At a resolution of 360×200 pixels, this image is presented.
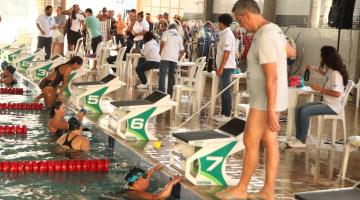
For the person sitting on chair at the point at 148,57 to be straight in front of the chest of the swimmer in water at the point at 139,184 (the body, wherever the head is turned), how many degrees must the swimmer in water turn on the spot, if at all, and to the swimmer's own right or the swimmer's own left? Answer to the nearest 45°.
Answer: approximately 90° to the swimmer's own left

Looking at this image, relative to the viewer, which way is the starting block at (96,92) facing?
to the viewer's left

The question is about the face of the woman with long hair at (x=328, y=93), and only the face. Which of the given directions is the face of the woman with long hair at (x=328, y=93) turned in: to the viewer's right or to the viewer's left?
to the viewer's left

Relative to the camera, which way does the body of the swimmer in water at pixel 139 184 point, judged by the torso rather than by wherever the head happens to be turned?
to the viewer's right

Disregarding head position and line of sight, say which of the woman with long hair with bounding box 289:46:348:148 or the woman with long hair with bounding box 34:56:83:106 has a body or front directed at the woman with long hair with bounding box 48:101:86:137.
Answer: the woman with long hair with bounding box 289:46:348:148

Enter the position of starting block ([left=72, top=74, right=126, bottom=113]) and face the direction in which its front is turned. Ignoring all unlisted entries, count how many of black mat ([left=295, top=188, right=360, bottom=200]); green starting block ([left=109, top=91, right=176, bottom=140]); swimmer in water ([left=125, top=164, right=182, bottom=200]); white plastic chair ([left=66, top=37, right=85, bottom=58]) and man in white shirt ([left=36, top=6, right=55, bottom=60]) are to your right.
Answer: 2

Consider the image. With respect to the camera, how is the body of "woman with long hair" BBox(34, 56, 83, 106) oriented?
to the viewer's right

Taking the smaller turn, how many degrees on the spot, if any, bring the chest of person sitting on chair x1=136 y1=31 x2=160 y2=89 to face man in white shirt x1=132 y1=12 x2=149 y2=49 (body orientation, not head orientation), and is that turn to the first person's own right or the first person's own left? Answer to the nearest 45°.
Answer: approximately 90° to the first person's own right

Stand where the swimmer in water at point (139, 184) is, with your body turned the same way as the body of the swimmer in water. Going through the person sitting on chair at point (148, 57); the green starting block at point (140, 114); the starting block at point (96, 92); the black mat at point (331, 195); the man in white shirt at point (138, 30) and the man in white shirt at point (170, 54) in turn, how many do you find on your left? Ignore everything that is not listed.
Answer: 5

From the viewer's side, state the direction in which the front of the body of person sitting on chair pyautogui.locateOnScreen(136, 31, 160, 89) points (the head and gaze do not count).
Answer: to the viewer's left

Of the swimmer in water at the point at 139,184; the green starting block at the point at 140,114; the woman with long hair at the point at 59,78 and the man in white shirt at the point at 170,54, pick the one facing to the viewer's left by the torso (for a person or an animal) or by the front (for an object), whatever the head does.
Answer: the green starting block

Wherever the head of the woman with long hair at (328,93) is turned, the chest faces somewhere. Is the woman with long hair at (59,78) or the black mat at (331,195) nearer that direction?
the woman with long hair

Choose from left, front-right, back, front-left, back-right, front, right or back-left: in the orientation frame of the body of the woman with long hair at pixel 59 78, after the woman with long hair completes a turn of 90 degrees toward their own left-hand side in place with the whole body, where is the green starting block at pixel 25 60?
front

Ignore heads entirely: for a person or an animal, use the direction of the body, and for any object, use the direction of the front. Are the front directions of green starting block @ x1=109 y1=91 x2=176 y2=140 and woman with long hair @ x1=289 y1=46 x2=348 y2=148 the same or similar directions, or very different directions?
same or similar directions

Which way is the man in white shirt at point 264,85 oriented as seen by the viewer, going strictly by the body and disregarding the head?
to the viewer's left

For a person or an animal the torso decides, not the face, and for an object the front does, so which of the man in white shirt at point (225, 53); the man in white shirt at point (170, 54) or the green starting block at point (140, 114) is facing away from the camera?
the man in white shirt at point (170, 54)

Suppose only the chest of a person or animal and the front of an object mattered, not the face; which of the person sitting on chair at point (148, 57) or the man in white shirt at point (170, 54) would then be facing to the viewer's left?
the person sitting on chair

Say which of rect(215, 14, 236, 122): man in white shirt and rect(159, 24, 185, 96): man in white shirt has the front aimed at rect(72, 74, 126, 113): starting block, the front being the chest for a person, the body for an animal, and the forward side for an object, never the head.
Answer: rect(215, 14, 236, 122): man in white shirt

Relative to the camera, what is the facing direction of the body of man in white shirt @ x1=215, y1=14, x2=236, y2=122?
to the viewer's left
